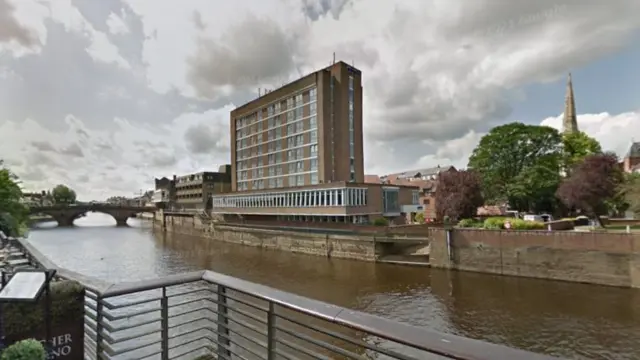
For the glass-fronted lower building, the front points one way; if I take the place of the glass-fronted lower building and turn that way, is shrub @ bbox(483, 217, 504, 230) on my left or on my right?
on my left

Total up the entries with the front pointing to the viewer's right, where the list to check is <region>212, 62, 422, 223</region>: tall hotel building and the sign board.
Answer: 0

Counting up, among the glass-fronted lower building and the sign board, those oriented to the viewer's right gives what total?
0

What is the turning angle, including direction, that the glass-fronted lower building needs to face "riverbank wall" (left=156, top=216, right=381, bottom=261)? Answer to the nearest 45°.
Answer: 0° — it already faces it

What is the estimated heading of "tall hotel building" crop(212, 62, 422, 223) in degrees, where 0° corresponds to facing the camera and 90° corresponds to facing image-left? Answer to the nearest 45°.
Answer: approximately 45°

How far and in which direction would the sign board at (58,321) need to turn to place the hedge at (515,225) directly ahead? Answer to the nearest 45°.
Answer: approximately 90° to its left

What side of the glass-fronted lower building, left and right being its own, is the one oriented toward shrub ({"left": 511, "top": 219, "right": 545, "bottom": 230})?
left

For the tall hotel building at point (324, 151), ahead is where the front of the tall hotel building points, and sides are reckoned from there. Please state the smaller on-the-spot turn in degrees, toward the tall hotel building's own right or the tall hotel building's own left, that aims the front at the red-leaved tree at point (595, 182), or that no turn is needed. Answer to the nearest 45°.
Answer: approximately 90° to the tall hotel building's own left

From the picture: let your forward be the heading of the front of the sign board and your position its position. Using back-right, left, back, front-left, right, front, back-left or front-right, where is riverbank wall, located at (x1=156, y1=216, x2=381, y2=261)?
back-left

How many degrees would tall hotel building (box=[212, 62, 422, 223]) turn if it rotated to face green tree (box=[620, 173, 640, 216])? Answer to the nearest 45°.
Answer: approximately 90° to its left

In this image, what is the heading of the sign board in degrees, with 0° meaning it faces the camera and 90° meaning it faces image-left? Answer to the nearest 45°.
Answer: approximately 0°

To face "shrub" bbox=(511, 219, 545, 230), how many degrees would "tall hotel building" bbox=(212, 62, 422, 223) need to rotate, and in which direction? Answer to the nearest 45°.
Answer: approximately 90° to its left
